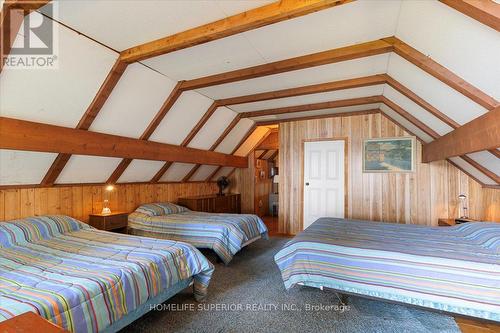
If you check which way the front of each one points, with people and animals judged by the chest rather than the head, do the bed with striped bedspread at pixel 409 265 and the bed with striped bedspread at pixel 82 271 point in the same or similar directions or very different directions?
very different directions

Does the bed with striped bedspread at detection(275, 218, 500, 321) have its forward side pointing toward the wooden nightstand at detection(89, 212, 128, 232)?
yes

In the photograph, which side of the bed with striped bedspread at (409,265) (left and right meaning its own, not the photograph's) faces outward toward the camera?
left

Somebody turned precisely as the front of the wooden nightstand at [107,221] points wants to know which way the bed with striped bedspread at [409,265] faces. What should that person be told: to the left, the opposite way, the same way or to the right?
the opposite way

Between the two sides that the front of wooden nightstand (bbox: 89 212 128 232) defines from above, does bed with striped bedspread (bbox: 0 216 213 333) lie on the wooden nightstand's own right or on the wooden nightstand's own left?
on the wooden nightstand's own right

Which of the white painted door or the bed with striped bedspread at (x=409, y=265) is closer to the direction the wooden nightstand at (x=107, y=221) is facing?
the bed with striped bedspread

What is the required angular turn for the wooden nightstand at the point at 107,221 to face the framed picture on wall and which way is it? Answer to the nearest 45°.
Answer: approximately 45° to its left

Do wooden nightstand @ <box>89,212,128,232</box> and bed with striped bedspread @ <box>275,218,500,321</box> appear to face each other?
yes

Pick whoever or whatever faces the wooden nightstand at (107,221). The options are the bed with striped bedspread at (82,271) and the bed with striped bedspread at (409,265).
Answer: the bed with striped bedspread at (409,265)

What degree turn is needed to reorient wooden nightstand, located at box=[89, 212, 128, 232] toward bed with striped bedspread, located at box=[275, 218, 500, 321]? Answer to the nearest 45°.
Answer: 0° — it already faces it

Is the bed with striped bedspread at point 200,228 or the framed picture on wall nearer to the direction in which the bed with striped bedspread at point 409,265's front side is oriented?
the bed with striped bedspread
